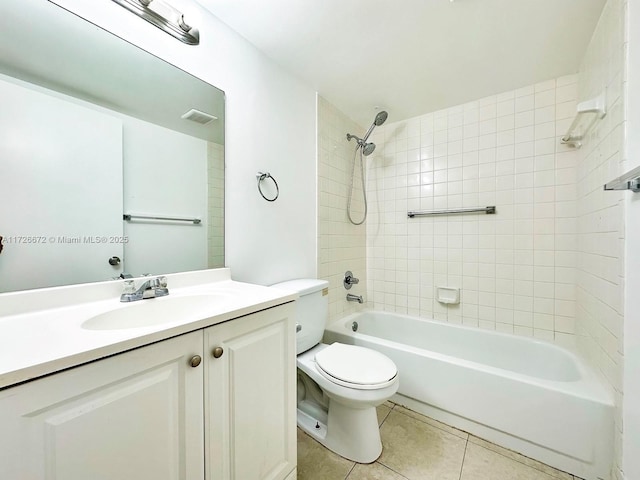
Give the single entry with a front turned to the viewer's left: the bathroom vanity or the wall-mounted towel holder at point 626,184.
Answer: the wall-mounted towel holder

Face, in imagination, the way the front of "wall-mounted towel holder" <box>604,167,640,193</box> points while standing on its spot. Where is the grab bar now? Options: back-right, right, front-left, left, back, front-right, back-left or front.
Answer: front-right

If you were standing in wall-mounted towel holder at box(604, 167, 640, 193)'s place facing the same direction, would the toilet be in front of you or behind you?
in front

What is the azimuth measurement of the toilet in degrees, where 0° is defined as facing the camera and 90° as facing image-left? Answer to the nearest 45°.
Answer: approximately 315°

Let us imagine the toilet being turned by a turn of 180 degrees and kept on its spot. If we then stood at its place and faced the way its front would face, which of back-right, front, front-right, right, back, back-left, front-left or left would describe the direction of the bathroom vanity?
left

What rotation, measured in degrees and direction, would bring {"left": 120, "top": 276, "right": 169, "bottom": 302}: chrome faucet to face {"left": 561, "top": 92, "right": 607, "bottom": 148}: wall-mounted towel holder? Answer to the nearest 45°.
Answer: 0° — it already faces it

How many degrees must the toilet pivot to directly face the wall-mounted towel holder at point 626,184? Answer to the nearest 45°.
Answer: approximately 45° to its left

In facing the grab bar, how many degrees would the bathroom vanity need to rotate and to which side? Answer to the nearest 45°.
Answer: approximately 45° to its left

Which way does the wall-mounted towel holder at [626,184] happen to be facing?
to the viewer's left

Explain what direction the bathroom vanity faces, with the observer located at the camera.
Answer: facing the viewer and to the right of the viewer

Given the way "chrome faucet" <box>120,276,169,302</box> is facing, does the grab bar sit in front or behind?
in front

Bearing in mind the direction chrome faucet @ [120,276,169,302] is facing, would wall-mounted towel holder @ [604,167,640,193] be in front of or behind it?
in front

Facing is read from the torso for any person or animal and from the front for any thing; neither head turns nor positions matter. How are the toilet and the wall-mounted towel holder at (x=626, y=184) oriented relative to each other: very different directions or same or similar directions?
very different directions
